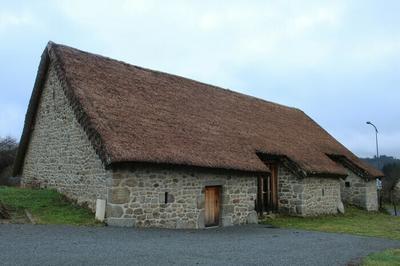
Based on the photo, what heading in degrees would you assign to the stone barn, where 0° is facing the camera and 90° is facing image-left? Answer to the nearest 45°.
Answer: approximately 315°
